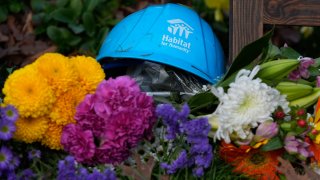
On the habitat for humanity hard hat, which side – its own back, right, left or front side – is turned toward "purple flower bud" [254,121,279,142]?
front

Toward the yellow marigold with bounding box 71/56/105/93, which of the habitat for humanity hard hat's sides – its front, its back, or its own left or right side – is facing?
right

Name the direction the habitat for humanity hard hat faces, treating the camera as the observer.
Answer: facing the viewer and to the right of the viewer

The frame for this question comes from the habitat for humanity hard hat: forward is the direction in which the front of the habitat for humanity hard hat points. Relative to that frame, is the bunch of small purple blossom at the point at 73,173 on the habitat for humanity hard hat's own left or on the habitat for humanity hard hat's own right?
on the habitat for humanity hard hat's own right

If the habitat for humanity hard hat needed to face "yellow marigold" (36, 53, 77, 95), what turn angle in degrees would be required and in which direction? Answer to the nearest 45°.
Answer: approximately 90° to its right

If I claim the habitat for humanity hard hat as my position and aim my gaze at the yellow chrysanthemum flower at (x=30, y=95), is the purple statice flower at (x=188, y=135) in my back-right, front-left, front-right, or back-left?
front-left

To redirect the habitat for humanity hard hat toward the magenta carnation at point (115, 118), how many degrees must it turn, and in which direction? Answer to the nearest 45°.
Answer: approximately 45° to its right

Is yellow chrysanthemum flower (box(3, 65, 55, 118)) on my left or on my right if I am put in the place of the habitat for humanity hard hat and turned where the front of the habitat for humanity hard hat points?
on my right

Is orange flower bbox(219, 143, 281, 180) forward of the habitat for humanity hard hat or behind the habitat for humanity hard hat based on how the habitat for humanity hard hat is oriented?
forward

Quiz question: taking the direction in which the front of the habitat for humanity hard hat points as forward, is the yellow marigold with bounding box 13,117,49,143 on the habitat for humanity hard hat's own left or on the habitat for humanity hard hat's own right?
on the habitat for humanity hard hat's own right
